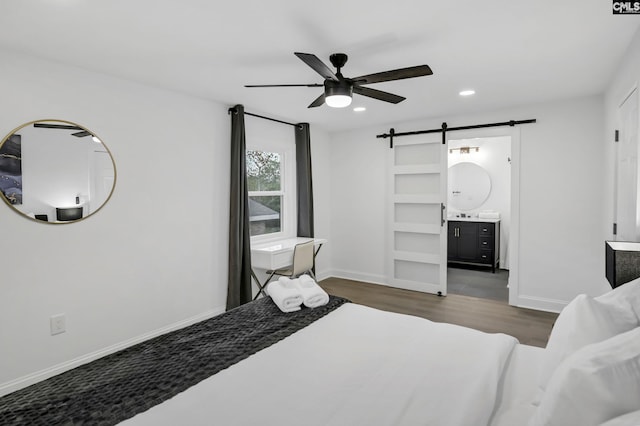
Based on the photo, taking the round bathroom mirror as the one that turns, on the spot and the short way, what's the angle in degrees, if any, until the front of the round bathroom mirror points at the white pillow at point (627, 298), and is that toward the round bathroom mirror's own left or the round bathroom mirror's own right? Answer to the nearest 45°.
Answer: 0° — it already faces it

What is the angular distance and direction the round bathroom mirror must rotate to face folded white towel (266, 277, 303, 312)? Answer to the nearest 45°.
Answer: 0° — it already faces it

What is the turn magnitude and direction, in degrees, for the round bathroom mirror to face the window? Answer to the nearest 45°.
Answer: approximately 45° to its right

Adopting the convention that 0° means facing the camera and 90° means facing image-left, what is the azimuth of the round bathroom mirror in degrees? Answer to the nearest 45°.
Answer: approximately 0°

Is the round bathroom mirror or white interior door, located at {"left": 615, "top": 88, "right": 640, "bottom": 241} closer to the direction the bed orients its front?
the round bathroom mirror

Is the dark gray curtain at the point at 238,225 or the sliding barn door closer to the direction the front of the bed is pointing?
the dark gray curtain

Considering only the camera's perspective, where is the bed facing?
facing away from the viewer and to the left of the viewer

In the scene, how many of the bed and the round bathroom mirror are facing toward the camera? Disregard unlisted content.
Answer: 1

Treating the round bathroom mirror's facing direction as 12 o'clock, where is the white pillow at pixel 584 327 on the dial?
The white pillow is roughly at 12 o'clock from the round bathroom mirror.

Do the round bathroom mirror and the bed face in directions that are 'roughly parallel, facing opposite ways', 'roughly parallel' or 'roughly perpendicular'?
roughly perpendicular

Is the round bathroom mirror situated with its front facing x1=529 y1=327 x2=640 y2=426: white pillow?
yes

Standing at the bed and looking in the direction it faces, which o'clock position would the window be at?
The window is roughly at 1 o'clock from the bed.
